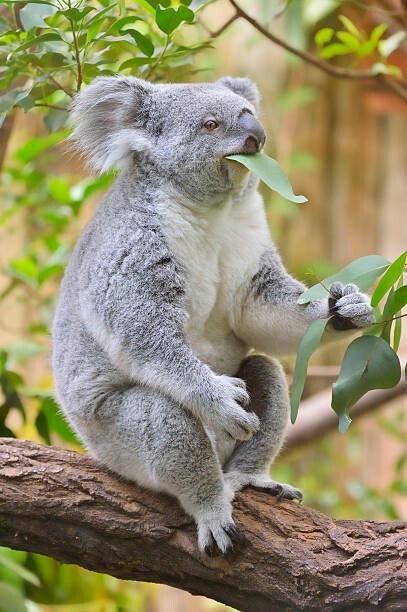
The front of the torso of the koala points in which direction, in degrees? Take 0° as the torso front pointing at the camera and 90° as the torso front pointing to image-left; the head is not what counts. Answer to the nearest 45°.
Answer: approximately 315°
